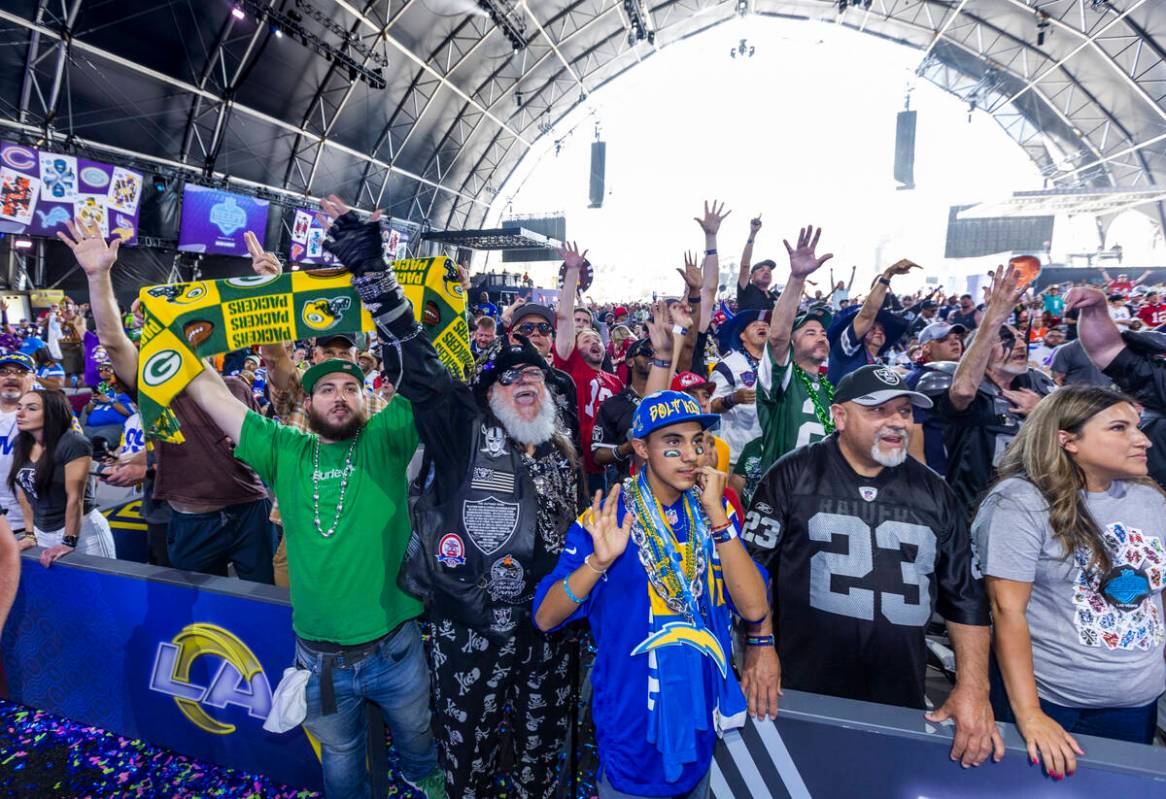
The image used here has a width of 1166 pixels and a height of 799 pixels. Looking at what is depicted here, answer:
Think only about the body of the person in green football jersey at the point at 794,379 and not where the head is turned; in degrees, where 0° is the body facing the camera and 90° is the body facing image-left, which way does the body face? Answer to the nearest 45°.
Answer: approximately 315°

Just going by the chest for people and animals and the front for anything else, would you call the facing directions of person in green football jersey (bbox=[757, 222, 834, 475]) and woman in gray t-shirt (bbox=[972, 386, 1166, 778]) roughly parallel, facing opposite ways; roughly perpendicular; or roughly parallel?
roughly parallel

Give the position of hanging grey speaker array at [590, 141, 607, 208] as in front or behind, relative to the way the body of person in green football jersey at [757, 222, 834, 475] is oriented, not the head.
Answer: behind

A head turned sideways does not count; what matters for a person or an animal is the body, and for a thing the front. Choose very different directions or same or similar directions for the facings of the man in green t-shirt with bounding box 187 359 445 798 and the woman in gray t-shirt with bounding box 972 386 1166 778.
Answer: same or similar directions

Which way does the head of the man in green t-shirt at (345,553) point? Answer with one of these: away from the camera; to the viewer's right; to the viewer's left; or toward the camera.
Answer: toward the camera

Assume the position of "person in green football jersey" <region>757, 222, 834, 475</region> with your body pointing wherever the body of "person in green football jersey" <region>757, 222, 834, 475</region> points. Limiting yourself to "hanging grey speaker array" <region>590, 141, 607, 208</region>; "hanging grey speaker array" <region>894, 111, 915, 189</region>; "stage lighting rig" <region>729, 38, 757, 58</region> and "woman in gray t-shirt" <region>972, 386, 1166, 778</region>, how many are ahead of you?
1

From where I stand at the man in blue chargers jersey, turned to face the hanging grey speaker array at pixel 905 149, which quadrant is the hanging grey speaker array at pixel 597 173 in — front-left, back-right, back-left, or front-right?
front-left

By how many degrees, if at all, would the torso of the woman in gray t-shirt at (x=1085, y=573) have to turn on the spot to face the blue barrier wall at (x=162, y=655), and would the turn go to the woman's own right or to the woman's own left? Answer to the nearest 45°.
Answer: approximately 90° to the woman's own right

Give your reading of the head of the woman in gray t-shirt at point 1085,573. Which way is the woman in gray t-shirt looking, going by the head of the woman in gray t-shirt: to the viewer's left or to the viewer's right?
to the viewer's right

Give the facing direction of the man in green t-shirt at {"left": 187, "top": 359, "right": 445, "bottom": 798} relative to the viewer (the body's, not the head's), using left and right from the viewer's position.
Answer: facing the viewer

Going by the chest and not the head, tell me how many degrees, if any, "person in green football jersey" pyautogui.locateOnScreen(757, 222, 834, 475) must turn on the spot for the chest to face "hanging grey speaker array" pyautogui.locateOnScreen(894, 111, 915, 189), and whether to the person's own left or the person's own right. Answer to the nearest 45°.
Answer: approximately 135° to the person's own left

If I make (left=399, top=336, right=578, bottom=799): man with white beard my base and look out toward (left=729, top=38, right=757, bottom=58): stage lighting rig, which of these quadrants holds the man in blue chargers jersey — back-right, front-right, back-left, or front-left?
back-right

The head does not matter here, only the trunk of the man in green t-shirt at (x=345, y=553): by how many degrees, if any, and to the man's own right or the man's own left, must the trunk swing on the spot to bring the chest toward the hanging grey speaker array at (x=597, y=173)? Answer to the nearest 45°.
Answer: approximately 135° to the man's own left

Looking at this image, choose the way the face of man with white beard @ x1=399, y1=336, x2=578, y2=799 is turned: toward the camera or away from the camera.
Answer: toward the camera

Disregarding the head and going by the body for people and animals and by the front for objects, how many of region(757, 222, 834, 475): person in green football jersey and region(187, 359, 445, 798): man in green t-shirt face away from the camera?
0

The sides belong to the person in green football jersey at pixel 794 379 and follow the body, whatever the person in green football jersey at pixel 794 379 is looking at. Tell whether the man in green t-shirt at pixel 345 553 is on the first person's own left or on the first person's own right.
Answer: on the first person's own right
